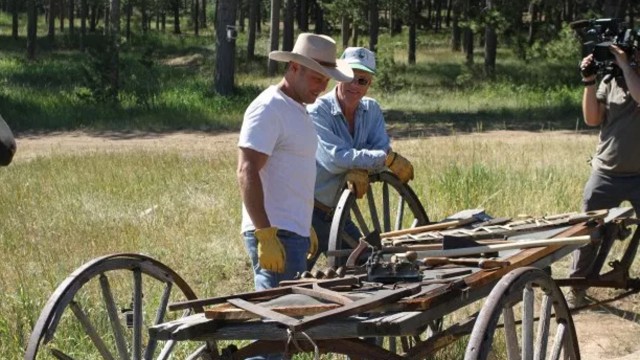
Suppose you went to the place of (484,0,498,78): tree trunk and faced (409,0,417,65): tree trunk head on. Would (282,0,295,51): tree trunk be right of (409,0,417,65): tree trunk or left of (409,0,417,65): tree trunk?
left

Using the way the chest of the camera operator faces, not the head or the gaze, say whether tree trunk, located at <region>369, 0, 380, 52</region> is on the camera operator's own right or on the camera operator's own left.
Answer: on the camera operator's own right

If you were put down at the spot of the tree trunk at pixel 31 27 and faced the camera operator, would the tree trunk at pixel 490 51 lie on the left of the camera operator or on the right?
left

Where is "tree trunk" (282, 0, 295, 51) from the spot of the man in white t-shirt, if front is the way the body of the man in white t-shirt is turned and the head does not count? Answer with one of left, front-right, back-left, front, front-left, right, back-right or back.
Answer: back-left

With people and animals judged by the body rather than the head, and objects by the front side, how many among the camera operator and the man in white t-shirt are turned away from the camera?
0

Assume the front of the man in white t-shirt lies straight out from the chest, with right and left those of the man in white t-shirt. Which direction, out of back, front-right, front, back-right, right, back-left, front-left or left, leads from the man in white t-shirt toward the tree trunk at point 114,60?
back-left

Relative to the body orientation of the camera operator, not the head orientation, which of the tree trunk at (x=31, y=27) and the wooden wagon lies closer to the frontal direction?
the wooden wagon

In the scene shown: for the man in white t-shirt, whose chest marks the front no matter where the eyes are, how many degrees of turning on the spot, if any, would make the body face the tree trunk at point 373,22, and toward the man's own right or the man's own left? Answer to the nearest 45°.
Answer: approximately 135° to the man's own left

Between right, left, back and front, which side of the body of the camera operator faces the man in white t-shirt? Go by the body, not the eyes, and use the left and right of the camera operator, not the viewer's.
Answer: front

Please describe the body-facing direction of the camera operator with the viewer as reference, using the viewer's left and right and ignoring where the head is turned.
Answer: facing the viewer and to the left of the viewer

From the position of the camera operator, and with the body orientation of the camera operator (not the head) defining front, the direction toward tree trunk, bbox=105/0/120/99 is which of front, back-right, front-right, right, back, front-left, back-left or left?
right

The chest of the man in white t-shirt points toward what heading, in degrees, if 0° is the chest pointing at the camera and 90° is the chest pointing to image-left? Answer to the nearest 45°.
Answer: approximately 315°

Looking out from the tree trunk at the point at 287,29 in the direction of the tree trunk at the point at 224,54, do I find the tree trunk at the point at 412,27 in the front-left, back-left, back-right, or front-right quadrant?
back-left

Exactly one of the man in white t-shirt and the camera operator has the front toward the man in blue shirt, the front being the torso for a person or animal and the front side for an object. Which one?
the camera operator
